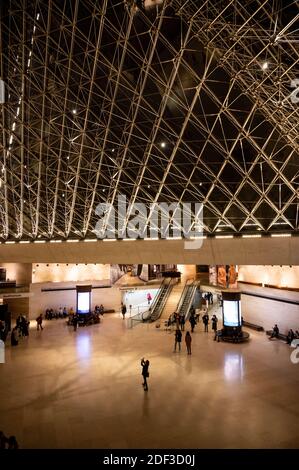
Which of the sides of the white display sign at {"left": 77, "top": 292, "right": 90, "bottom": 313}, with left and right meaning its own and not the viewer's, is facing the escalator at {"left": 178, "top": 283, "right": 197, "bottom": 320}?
left

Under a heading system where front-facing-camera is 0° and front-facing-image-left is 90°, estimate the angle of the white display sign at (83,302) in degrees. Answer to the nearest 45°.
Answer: approximately 0°

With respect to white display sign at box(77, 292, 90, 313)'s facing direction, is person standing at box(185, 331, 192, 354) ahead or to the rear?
ahead

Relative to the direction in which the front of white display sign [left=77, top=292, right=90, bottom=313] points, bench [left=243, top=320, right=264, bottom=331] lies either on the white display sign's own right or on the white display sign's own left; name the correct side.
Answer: on the white display sign's own left

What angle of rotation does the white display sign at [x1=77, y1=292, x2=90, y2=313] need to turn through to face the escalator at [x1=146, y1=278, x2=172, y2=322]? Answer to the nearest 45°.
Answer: approximately 90° to its left

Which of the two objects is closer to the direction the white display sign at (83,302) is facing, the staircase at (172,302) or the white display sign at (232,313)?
the white display sign

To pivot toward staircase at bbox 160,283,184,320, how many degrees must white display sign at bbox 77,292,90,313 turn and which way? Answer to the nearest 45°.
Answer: approximately 90° to its left

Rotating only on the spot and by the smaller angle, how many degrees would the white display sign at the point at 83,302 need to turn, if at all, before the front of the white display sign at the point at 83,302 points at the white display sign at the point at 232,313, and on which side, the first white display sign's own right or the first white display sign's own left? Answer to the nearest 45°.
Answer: approximately 45° to the first white display sign's own left

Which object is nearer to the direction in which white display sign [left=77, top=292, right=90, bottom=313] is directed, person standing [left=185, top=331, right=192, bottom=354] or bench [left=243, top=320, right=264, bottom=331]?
the person standing
